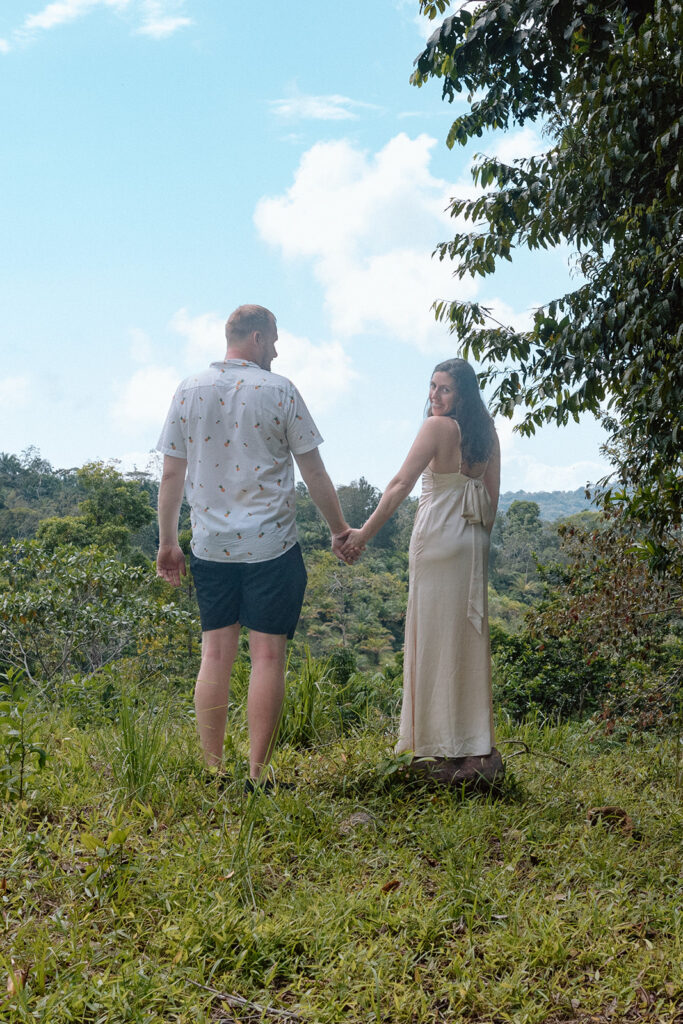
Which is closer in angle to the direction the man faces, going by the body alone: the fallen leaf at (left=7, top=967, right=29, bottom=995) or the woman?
the woman

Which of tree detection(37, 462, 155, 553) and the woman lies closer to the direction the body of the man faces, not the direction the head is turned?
the tree

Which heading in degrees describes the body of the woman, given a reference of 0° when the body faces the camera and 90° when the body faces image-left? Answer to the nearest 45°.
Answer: approximately 135°

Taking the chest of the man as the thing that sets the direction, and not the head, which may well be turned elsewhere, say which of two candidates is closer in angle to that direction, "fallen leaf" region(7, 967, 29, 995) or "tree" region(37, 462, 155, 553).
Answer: the tree

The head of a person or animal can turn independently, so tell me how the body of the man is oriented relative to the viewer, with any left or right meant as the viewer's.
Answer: facing away from the viewer

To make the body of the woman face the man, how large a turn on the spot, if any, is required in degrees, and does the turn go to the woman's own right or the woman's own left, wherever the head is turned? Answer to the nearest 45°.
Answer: approximately 90° to the woman's own left

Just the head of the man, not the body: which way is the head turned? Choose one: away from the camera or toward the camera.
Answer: away from the camera

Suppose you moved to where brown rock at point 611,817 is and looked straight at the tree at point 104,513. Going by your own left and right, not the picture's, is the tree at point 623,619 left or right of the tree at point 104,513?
right
